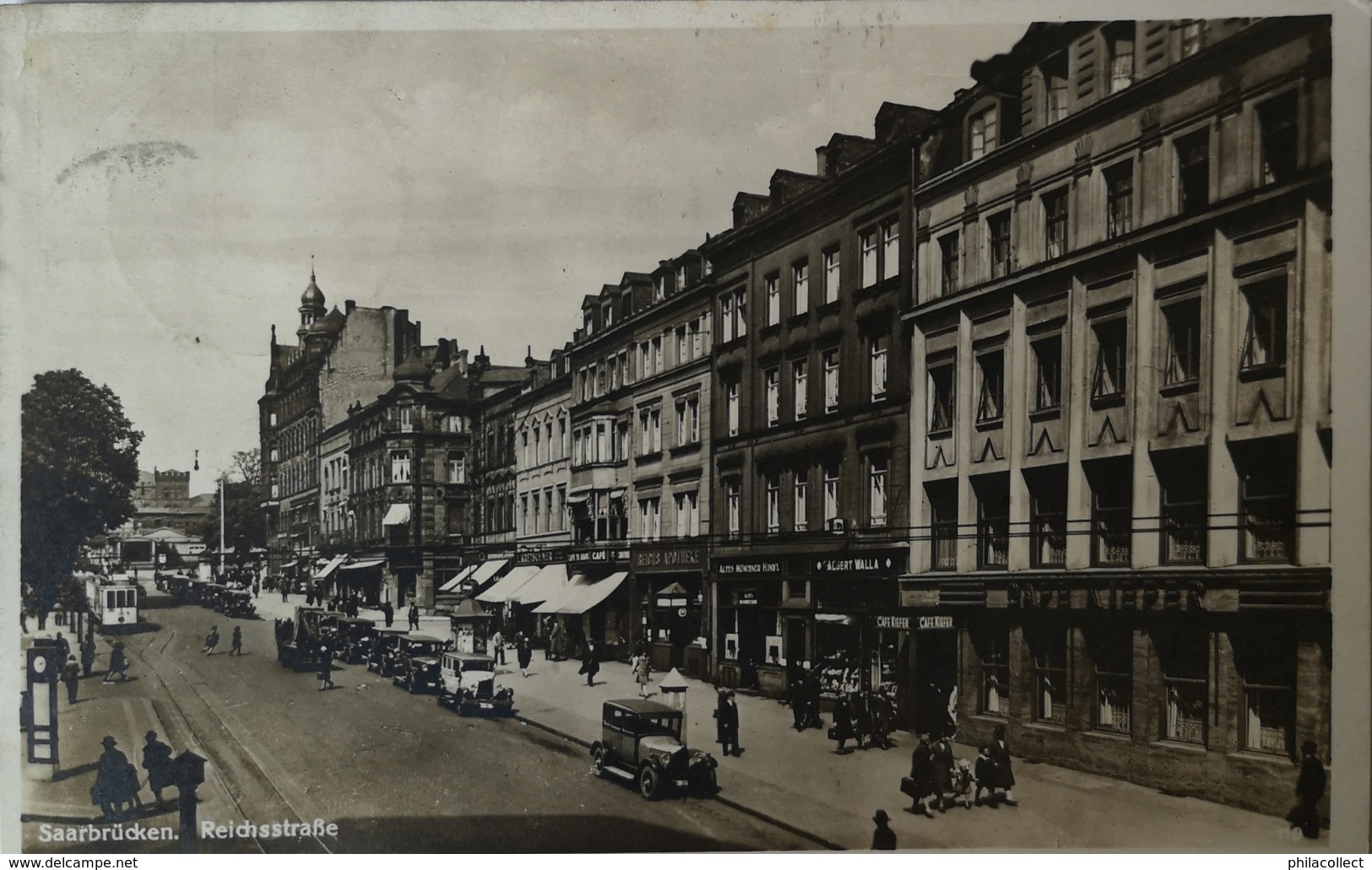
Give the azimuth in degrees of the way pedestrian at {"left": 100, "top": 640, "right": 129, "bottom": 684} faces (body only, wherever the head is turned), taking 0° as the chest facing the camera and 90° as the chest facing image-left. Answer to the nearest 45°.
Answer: approximately 270°
